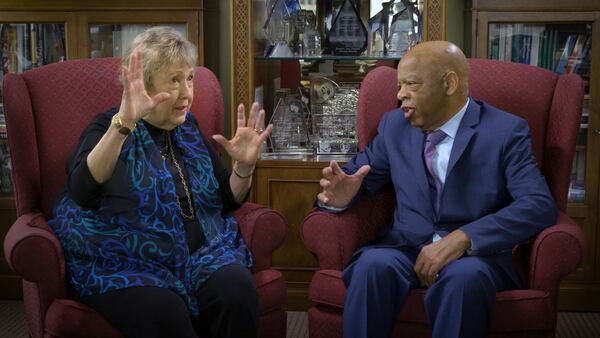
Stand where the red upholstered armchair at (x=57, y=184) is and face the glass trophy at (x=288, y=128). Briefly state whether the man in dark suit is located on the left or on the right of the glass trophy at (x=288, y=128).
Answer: right

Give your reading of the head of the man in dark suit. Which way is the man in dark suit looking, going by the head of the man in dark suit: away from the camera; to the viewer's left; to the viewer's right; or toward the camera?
to the viewer's left

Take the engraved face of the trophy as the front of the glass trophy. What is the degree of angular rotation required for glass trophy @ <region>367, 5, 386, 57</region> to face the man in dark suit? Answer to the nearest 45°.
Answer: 0° — it already faces them

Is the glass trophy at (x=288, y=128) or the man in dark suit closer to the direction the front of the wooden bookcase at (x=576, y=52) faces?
the man in dark suit

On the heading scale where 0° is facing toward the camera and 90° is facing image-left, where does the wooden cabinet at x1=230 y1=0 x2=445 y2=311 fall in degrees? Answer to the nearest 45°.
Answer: approximately 0°

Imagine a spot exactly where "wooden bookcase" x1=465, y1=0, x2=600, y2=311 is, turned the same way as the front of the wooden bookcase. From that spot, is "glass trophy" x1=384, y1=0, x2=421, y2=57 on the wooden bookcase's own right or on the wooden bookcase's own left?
on the wooden bookcase's own right

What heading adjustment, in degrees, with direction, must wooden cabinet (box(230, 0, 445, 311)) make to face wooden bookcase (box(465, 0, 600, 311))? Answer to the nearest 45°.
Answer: approximately 90° to its left

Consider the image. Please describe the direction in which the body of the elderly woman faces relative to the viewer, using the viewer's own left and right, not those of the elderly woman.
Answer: facing the viewer and to the right of the viewer

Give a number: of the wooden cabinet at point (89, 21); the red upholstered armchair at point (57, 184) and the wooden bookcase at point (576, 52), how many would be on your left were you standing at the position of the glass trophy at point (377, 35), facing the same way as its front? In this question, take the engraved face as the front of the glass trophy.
1
